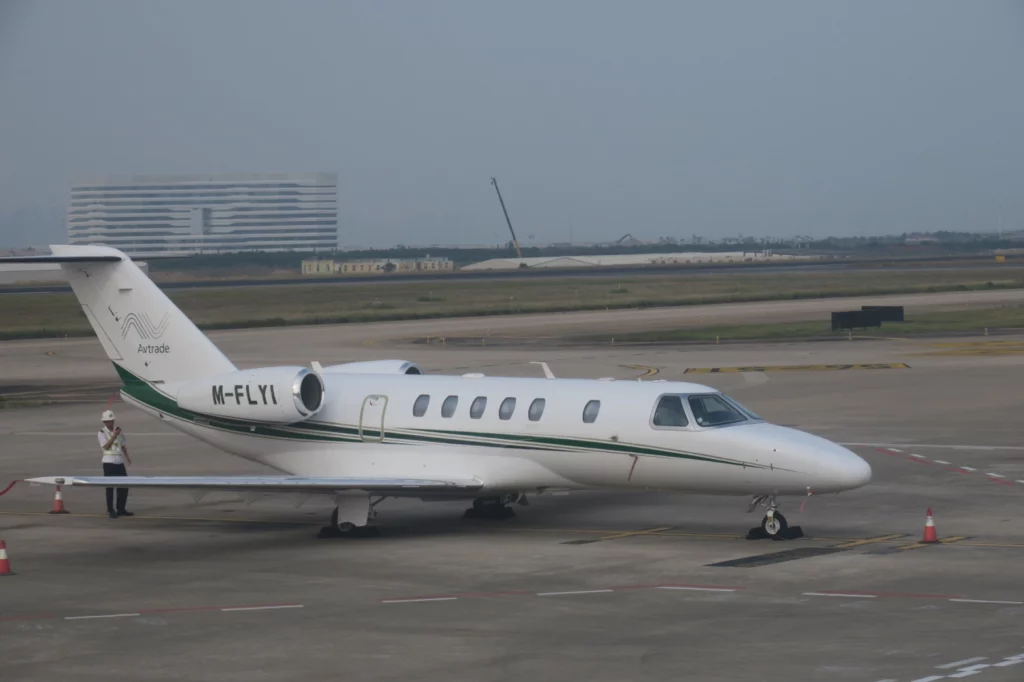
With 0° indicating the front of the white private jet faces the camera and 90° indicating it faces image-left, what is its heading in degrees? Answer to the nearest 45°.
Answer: approximately 315°

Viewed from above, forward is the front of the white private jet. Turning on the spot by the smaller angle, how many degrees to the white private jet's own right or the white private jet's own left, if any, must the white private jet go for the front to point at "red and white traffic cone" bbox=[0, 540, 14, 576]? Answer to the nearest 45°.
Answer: approximately 90° to the white private jet's own right

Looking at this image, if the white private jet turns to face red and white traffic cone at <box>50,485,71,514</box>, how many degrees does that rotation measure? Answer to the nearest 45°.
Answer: approximately 180°

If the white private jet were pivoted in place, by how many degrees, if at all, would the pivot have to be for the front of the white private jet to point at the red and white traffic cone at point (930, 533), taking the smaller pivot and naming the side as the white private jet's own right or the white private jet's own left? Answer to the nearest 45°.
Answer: approximately 45° to the white private jet's own left
